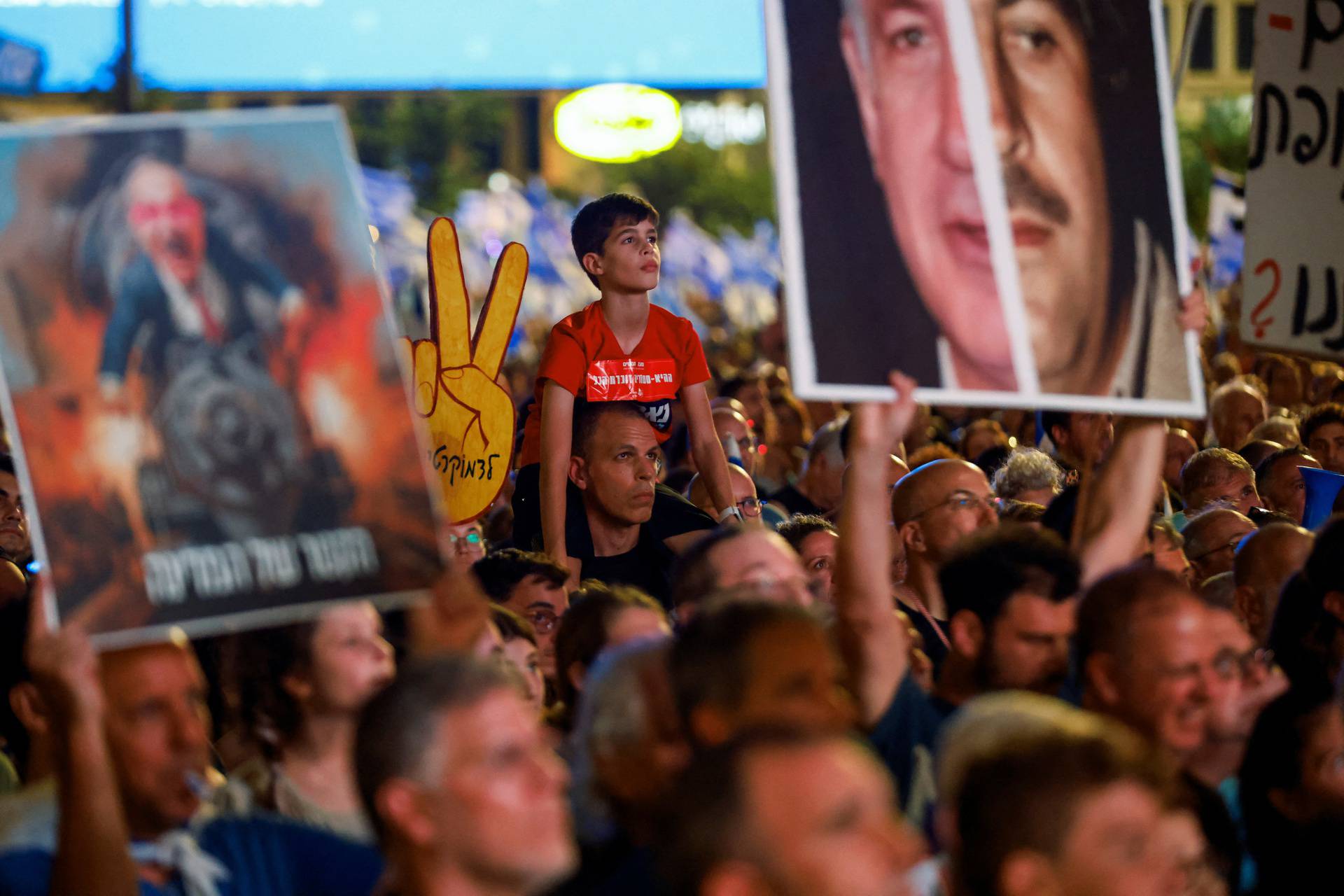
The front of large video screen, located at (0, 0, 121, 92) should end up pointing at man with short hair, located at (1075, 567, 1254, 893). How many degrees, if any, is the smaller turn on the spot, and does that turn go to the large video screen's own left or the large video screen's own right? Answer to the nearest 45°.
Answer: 0° — it already faces them

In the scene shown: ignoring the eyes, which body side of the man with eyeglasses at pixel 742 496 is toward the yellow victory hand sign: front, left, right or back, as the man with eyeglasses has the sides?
right

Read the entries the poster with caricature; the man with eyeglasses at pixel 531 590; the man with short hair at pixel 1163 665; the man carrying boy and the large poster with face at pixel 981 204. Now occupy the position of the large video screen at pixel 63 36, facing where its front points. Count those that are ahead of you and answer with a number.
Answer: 5

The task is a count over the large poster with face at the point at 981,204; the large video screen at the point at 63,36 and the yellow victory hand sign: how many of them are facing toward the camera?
3

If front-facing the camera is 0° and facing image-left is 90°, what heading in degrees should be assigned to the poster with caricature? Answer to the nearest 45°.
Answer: approximately 0°

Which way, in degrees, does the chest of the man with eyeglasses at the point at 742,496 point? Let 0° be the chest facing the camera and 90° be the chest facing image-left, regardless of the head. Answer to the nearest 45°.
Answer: approximately 315°

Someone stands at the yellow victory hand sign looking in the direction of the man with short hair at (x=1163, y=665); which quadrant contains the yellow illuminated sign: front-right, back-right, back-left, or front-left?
back-left

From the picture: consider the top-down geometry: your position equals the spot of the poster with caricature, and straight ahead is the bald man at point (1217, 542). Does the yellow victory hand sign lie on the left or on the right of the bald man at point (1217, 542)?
left

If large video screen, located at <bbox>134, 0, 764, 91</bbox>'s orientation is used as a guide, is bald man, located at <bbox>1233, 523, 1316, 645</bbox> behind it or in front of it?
in front

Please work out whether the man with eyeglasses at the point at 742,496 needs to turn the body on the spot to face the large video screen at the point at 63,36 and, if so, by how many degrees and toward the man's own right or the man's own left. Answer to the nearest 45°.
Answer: approximately 180°

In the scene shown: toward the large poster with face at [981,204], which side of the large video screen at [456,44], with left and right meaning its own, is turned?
front
